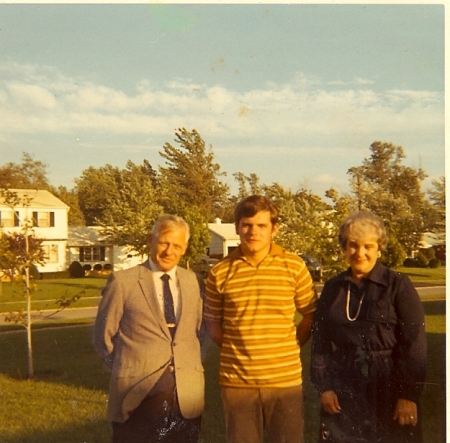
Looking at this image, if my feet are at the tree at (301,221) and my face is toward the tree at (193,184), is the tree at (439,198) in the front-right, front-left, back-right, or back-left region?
back-right

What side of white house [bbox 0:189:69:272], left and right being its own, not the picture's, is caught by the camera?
front

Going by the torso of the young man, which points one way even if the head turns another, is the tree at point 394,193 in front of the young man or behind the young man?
behind

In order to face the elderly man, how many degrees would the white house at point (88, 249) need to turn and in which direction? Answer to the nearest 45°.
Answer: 0° — it already faces them

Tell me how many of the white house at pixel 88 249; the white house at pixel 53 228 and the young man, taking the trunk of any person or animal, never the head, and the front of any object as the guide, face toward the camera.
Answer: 3

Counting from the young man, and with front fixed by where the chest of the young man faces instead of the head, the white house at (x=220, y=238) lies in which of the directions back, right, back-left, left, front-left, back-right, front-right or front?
back

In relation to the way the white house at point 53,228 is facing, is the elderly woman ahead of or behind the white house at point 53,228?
ahead

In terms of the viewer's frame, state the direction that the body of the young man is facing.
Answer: toward the camera

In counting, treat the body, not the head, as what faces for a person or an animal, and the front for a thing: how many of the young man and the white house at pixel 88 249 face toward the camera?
2
